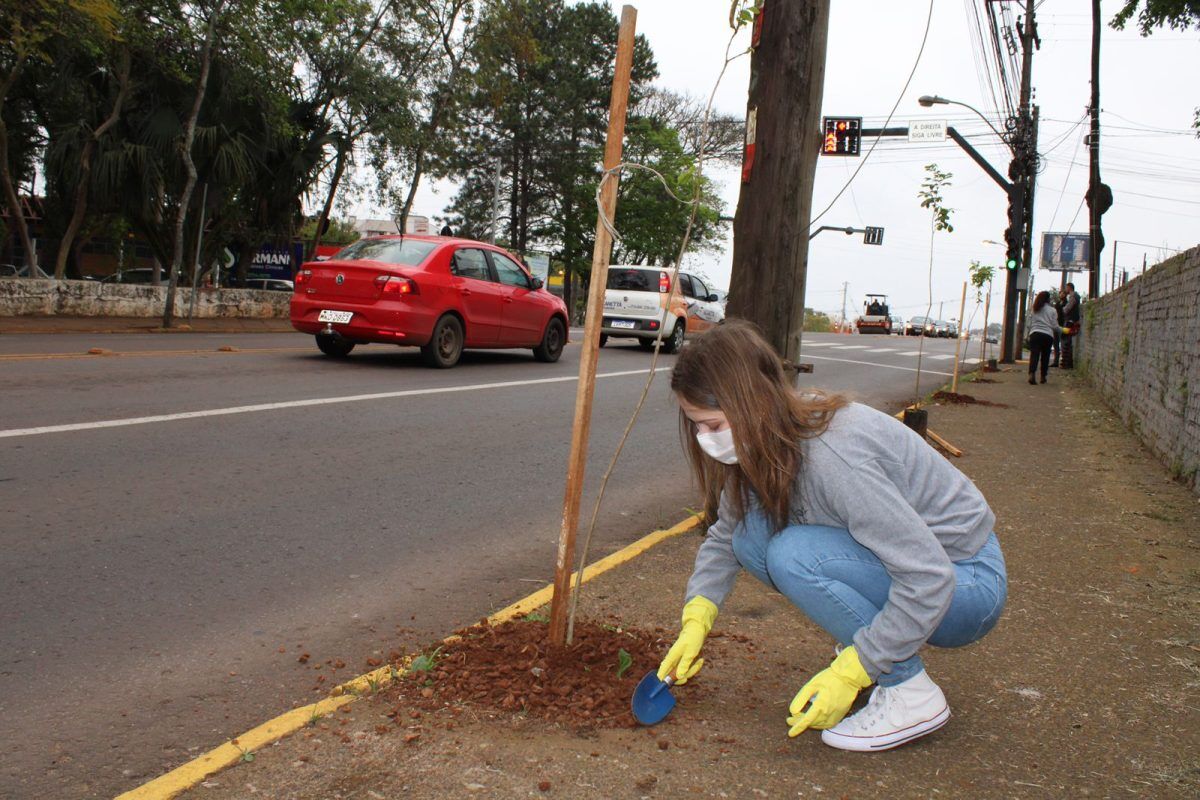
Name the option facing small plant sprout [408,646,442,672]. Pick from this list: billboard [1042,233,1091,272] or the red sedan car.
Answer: the billboard

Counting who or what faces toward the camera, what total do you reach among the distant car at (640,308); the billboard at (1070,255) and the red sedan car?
1

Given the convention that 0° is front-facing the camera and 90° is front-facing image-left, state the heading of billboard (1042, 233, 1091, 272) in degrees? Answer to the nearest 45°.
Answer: approximately 0°

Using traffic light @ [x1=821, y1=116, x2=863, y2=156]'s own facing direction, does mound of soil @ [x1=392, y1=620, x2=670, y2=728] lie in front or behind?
in front

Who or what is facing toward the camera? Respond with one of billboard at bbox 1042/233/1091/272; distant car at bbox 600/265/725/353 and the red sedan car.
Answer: the billboard

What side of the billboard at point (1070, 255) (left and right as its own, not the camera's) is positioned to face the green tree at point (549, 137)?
right

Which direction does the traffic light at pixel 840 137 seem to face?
toward the camera

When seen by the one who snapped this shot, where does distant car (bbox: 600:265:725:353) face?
facing away from the viewer and to the right of the viewer

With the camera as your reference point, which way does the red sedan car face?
facing away from the viewer and to the right of the viewer

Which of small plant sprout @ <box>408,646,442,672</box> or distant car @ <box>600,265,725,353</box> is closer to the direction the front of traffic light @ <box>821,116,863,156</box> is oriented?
the small plant sprout

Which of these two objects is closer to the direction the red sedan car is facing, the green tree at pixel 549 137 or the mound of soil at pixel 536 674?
the green tree
